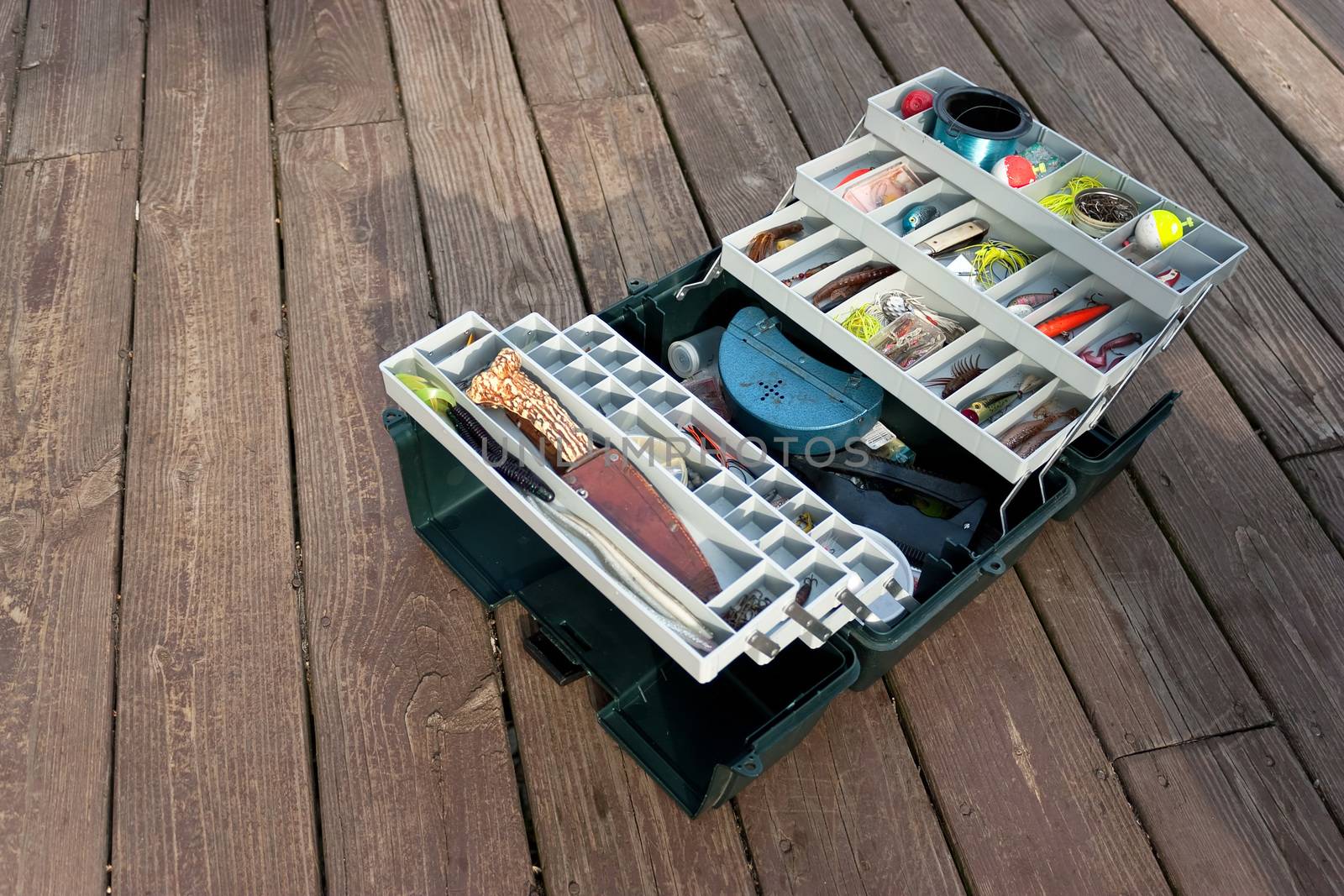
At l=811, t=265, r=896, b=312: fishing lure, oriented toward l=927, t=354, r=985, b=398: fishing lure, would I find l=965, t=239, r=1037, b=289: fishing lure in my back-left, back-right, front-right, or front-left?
front-left
